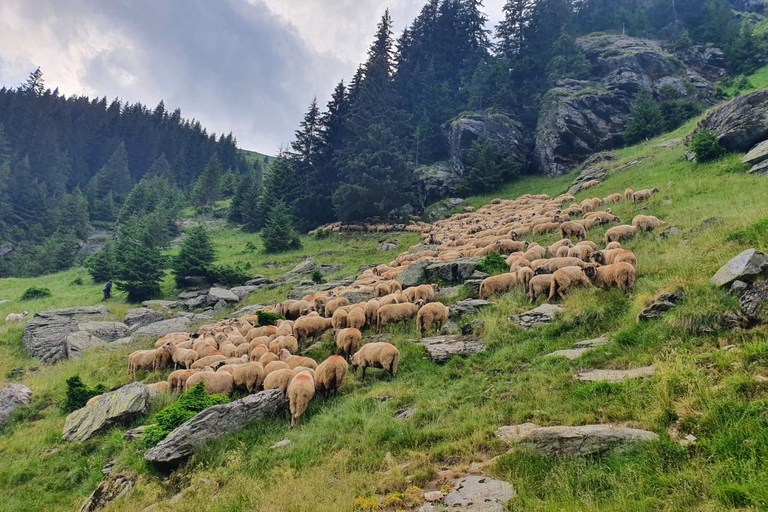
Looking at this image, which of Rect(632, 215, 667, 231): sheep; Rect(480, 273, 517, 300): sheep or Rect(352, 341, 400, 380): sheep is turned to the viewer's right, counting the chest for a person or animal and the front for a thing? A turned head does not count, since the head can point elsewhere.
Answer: Rect(632, 215, 667, 231): sheep

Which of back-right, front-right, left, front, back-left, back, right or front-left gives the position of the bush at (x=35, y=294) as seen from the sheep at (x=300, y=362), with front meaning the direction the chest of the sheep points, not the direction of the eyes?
front-right

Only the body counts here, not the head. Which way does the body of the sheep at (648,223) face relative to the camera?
to the viewer's right

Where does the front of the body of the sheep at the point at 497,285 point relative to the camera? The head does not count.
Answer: to the viewer's left

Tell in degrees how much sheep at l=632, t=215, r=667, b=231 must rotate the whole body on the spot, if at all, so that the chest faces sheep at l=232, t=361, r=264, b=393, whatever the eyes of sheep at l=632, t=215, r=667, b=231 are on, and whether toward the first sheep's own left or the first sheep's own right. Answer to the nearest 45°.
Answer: approximately 135° to the first sheep's own right

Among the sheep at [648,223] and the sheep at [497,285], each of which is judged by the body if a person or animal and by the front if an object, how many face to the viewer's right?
1

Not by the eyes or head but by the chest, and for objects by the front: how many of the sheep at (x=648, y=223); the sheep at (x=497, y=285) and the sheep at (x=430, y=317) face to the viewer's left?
1

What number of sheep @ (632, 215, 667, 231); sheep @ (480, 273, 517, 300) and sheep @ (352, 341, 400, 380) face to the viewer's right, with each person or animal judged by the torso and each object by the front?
1

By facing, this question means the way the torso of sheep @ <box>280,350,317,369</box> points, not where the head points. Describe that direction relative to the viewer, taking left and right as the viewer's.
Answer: facing to the left of the viewer

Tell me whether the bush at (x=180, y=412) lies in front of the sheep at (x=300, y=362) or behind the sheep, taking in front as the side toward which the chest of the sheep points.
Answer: in front

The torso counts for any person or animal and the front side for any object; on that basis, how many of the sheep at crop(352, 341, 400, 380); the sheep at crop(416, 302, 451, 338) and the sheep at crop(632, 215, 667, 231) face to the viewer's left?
1

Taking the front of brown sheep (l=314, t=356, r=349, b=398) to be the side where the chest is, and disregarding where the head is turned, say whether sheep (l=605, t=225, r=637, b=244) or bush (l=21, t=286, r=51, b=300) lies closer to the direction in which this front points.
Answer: the bush

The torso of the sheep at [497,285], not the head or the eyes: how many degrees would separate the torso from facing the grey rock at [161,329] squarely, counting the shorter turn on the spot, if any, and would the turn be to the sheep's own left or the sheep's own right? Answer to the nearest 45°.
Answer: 0° — it already faces it
